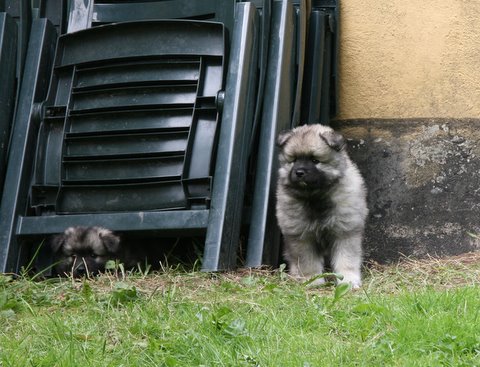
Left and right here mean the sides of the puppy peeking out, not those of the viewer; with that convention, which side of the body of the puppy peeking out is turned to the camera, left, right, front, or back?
front

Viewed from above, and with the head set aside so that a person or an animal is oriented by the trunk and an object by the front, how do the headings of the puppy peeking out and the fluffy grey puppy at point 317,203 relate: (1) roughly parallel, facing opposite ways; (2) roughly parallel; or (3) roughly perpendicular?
roughly parallel

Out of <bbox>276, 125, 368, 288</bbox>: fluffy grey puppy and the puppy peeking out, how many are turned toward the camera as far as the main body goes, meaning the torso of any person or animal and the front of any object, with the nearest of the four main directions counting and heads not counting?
2

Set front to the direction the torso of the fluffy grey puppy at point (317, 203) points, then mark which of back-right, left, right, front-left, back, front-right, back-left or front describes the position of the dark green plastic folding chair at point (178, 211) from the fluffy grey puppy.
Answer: right

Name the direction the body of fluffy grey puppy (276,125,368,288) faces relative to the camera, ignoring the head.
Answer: toward the camera

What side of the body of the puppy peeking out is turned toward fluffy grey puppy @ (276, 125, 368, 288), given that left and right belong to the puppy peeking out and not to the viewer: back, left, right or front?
left

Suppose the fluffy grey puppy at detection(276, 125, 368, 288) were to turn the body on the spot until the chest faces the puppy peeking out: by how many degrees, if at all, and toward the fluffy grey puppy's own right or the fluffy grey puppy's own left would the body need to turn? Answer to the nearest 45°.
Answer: approximately 90° to the fluffy grey puppy's own right
